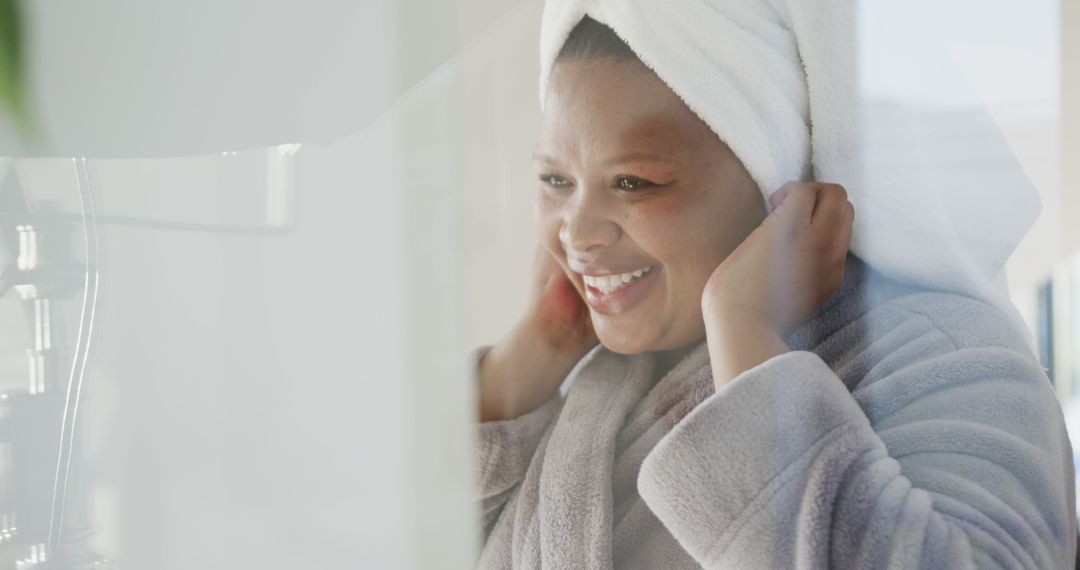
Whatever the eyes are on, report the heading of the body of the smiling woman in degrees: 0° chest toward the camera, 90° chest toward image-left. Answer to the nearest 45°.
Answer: approximately 45°

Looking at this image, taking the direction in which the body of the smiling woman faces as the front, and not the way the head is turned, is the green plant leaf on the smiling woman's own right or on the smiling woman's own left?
on the smiling woman's own right

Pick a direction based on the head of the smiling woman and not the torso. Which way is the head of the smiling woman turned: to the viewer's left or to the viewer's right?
to the viewer's left
